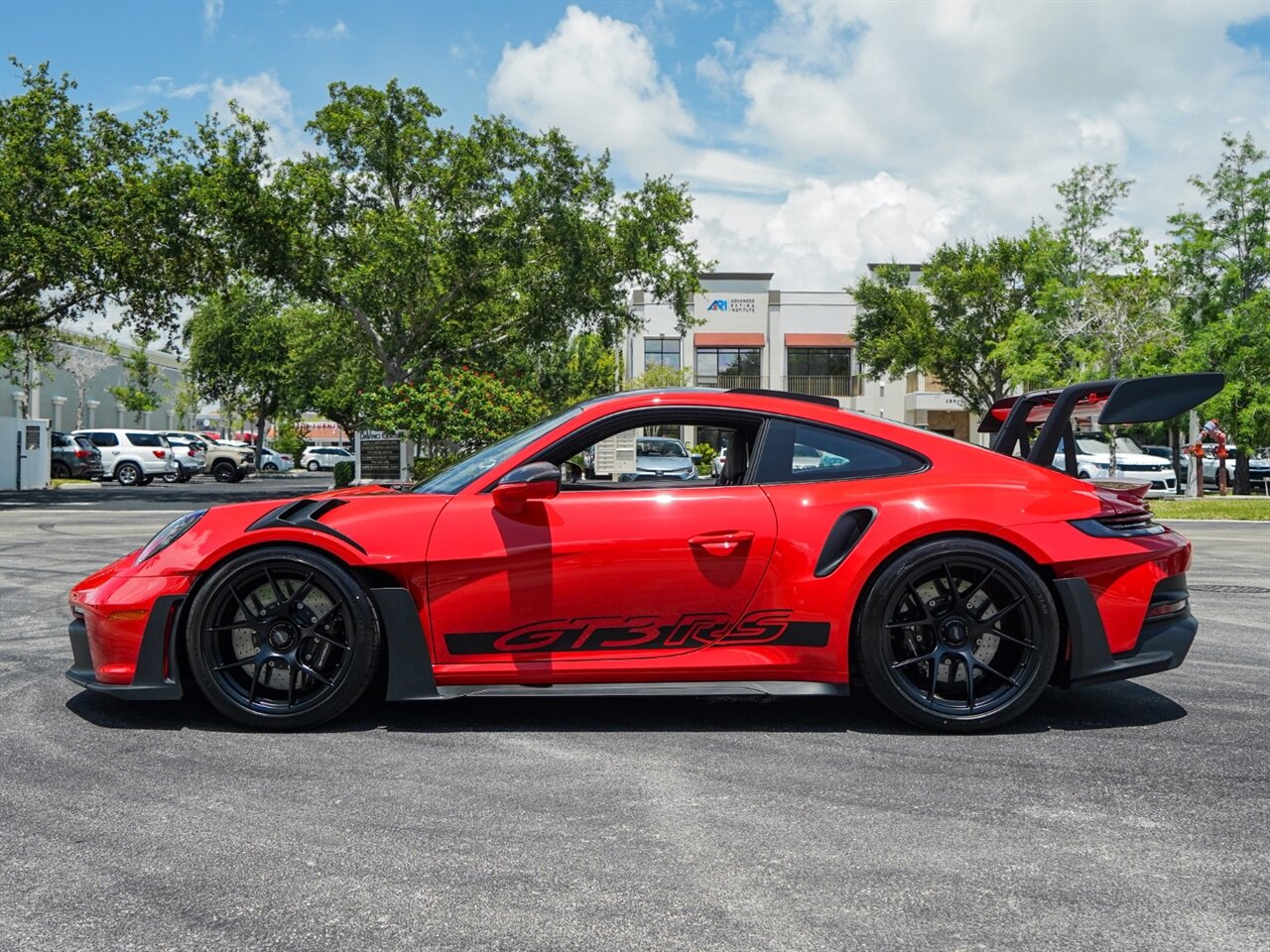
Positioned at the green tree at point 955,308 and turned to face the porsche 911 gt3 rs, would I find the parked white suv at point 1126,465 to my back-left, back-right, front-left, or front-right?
front-left

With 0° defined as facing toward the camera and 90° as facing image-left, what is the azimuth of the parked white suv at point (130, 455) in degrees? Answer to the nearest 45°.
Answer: approximately 135°

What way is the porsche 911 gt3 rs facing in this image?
to the viewer's left

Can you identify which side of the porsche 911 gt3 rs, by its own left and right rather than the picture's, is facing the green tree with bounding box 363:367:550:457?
right

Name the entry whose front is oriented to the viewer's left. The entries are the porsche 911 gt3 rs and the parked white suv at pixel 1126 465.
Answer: the porsche 911 gt3 rs

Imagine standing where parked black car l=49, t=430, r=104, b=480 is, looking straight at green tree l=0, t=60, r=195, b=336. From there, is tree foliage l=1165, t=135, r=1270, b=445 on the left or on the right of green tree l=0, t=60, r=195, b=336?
left

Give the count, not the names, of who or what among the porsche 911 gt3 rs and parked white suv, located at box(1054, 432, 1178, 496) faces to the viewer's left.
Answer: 1

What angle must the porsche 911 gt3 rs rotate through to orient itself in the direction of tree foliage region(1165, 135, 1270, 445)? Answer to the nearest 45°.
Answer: approximately 135° to its right

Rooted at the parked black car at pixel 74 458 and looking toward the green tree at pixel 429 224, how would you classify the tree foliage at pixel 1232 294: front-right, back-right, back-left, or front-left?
front-left

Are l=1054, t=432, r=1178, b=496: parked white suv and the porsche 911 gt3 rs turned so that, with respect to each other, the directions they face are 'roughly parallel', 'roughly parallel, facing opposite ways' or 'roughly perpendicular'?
roughly perpendicular

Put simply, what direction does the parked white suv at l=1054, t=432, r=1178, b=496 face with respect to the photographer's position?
facing the viewer and to the right of the viewer
